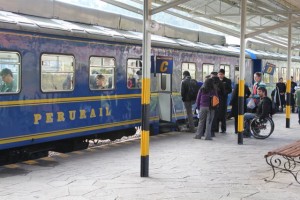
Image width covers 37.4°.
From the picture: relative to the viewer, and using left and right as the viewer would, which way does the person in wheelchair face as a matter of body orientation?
facing to the left of the viewer

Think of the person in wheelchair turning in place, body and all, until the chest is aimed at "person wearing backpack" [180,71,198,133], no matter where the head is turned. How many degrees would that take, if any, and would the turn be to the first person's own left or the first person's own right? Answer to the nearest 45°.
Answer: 0° — they already face them

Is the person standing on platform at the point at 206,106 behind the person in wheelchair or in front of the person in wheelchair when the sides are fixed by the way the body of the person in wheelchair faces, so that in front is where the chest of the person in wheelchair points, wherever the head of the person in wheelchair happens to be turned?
in front

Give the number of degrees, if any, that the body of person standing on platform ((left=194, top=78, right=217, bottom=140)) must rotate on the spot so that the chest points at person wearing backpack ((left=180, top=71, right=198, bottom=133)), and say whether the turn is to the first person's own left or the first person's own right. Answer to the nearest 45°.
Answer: approximately 45° to the first person's own left
